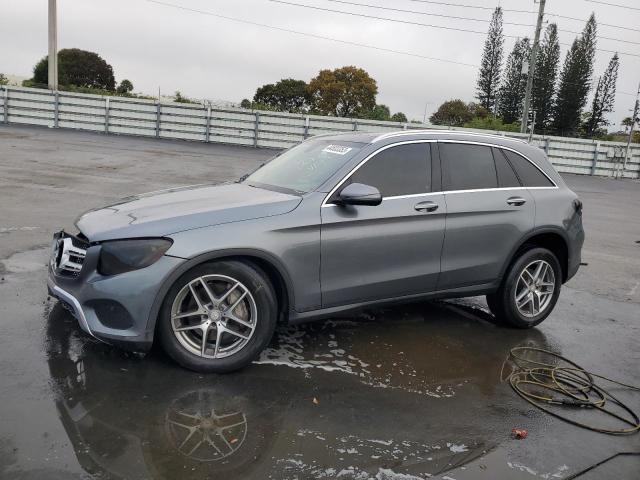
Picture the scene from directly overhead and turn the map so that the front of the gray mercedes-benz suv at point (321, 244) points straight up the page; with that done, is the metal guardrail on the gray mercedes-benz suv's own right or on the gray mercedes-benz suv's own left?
on the gray mercedes-benz suv's own right

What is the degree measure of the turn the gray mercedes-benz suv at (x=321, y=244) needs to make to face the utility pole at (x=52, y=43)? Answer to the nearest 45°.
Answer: approximately 90° to its right

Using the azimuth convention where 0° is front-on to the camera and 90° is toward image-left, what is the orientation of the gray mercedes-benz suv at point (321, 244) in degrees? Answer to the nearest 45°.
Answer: approximately 45°
